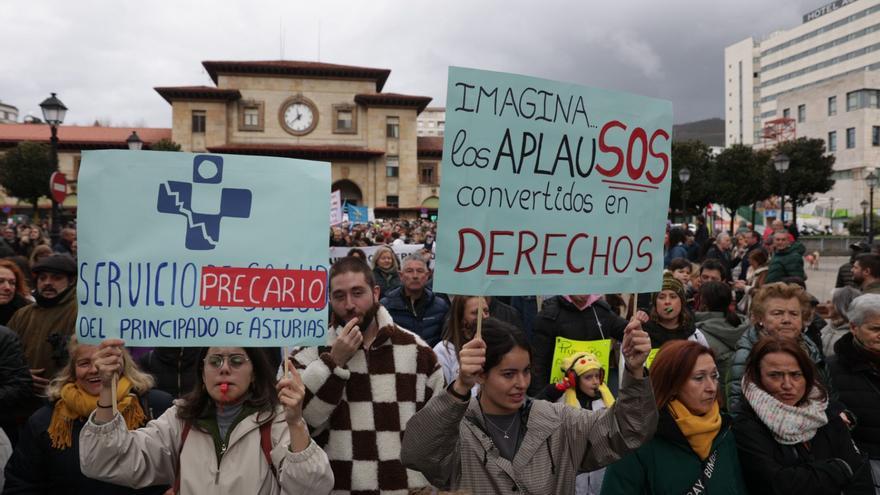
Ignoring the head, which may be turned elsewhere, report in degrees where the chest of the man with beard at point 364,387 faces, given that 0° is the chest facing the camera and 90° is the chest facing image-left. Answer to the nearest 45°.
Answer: approximately 0°

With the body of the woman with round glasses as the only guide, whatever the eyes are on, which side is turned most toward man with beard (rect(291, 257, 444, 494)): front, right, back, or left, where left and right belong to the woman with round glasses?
left

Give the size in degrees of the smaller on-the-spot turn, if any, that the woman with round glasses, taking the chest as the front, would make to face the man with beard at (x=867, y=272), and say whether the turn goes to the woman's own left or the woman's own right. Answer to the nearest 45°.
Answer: approximately 90° to the woman's own left
